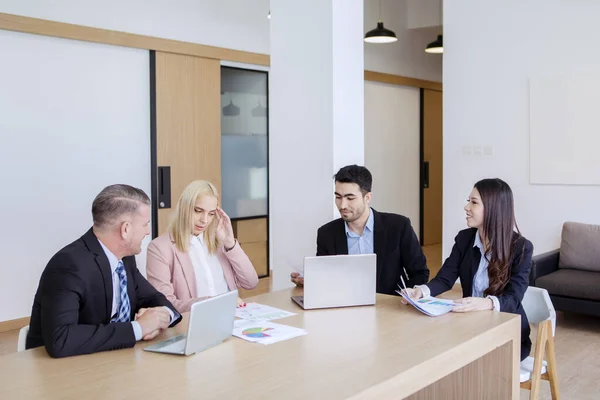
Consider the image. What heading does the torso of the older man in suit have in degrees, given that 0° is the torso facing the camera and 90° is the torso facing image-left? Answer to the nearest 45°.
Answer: approximately 315°

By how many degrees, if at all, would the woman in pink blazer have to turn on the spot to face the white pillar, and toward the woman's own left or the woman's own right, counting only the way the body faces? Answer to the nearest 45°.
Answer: approximately 90° to the woman's own left

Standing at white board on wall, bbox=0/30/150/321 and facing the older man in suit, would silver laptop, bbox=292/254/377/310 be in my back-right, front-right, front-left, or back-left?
front-left

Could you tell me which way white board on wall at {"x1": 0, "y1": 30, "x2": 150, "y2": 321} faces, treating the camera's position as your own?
facing the viewer and to the right of the viewer

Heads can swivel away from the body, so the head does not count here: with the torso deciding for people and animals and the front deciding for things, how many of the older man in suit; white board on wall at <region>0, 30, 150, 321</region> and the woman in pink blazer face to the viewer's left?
0

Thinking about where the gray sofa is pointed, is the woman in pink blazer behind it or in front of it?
in front

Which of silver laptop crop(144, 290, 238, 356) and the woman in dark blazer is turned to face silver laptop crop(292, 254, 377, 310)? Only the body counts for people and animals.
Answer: the woman in dark blazer

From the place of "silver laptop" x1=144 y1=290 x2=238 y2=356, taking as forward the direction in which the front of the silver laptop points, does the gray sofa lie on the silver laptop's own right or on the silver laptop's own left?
on the silver laptop's own right

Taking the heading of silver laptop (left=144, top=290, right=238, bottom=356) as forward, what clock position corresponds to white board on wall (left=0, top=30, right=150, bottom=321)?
The white board on wall is roughly at 1 o'clock from the silver laptop.

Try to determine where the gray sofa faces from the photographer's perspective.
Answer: facing the viewer and to the left of the viewer

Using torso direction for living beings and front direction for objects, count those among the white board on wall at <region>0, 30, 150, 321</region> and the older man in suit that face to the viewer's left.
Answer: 0

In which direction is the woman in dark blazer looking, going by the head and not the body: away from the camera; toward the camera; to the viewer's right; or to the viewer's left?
to the viewer's left

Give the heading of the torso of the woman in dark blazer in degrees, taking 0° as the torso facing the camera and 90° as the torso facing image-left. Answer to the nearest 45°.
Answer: approximately 45°
